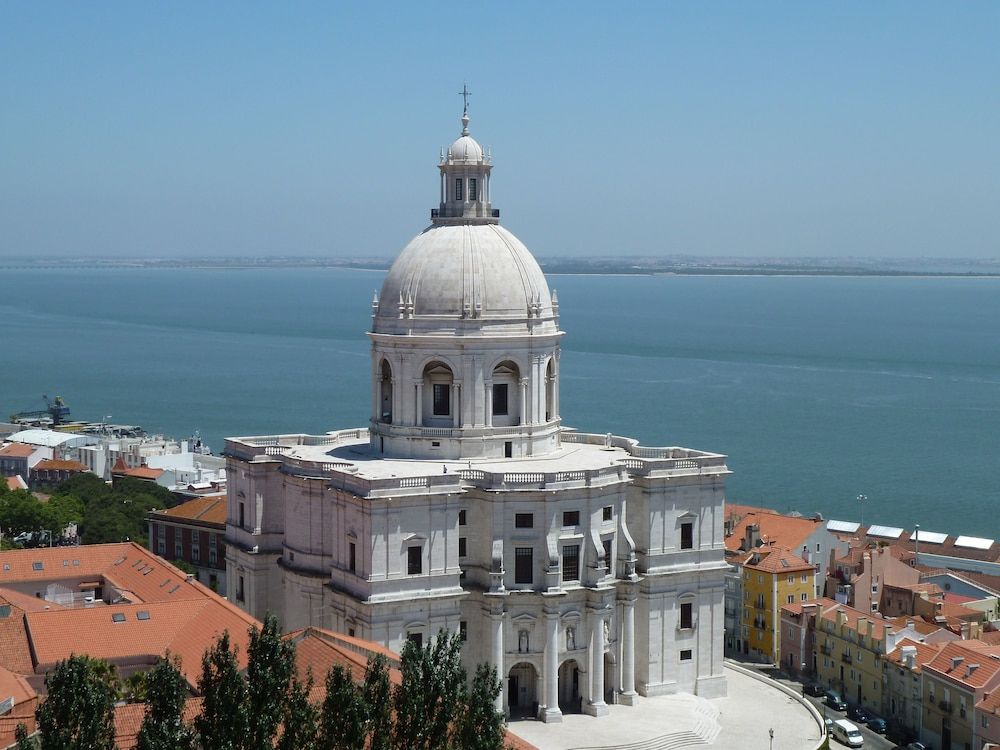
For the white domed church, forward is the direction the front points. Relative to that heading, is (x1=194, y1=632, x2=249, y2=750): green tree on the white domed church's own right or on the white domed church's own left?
on the white domed church's own right

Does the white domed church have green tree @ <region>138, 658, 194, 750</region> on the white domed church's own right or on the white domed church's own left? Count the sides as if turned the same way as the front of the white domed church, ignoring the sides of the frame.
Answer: on the white domed church's own right

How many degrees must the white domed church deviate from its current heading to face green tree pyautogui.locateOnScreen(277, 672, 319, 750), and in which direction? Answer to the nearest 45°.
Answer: approximately 45° to its right

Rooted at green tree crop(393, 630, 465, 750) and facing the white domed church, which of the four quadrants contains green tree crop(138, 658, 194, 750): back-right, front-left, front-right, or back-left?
back-left

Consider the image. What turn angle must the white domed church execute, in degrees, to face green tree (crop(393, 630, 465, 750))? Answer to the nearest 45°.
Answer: approximately 45° to its right

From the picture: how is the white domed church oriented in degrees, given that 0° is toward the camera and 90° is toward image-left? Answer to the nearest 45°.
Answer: approximately 315°

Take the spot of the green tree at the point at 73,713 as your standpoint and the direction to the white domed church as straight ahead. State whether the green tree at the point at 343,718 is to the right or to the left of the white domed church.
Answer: right

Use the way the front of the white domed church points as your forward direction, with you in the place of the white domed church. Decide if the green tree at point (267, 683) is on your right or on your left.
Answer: on your right
